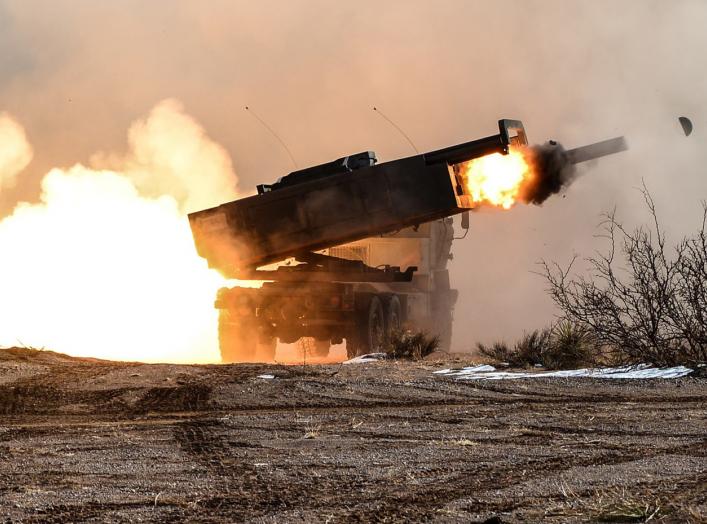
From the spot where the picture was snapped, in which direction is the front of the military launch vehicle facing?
facing away from the viewer and to the right of the viewer

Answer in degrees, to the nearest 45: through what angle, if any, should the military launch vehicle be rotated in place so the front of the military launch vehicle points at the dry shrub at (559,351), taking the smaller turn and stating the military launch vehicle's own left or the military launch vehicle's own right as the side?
approximately 90° to the military launch vehicle's own right

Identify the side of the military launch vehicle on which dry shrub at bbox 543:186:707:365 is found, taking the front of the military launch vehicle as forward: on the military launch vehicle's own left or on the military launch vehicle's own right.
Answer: on the military launch vehicle's own right
